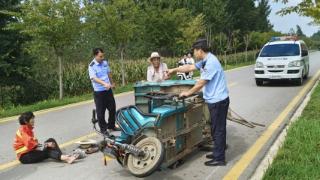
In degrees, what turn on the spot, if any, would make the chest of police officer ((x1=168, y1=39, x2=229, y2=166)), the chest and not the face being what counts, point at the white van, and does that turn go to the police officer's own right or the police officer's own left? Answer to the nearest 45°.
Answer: approximately 90° to the police officer's own right

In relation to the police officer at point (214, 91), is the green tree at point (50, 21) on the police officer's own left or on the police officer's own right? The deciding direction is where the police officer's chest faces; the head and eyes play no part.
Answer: on the police officer's own right

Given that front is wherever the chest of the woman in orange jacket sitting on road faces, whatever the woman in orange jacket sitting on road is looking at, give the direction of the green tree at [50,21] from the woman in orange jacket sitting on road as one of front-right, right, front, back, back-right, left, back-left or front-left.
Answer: left

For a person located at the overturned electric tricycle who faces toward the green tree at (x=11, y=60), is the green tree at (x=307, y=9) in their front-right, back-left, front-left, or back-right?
front-right

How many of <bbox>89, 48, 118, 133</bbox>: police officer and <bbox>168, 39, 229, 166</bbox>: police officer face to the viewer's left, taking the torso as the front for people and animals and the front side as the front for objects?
1

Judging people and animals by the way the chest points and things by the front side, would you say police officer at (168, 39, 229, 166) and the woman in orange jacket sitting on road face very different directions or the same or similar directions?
very different directions

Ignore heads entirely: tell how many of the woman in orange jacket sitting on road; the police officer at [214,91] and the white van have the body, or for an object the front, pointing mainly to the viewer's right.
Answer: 1

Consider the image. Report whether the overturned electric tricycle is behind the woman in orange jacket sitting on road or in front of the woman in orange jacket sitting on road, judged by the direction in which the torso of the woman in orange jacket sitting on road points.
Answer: in front

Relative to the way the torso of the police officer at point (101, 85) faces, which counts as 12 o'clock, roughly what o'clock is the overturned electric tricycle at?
The overturned electric tricycle is roughly at 1 o'clock from the police officer.

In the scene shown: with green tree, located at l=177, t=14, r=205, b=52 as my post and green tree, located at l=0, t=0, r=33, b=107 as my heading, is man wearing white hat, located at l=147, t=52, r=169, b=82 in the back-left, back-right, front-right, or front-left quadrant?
front-left

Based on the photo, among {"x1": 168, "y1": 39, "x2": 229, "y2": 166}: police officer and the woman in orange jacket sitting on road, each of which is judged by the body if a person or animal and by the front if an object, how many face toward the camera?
0

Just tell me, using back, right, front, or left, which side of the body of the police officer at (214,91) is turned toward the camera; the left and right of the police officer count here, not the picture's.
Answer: left

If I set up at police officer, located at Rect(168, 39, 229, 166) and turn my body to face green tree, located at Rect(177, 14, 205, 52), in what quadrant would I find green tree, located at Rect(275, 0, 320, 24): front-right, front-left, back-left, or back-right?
front-right

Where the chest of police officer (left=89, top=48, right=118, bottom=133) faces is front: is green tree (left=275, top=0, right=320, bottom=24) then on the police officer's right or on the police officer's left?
on the police officer's left

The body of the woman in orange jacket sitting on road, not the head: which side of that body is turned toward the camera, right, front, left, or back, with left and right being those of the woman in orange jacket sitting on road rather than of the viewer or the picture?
right

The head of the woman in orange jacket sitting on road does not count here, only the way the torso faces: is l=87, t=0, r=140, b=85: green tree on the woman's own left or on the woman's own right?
on the woman's own left

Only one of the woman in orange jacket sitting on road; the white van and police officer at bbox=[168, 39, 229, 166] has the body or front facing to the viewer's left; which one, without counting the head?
the police officer

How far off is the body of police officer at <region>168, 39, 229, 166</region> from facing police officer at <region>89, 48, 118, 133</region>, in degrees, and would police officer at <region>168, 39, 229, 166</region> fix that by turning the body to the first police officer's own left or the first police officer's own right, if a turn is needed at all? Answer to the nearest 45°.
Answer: approximately 45° to the first police officer's own right

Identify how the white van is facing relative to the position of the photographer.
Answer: facing the viewer
